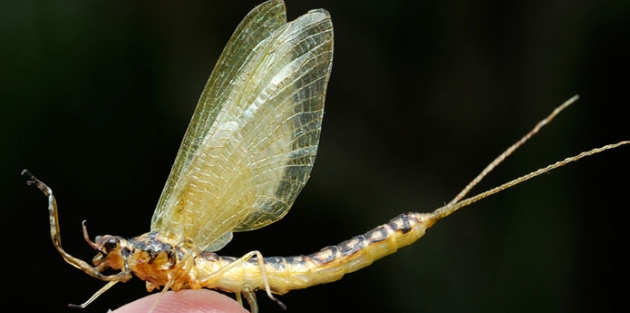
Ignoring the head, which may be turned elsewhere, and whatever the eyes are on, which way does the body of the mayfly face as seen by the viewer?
to the viewer's left
